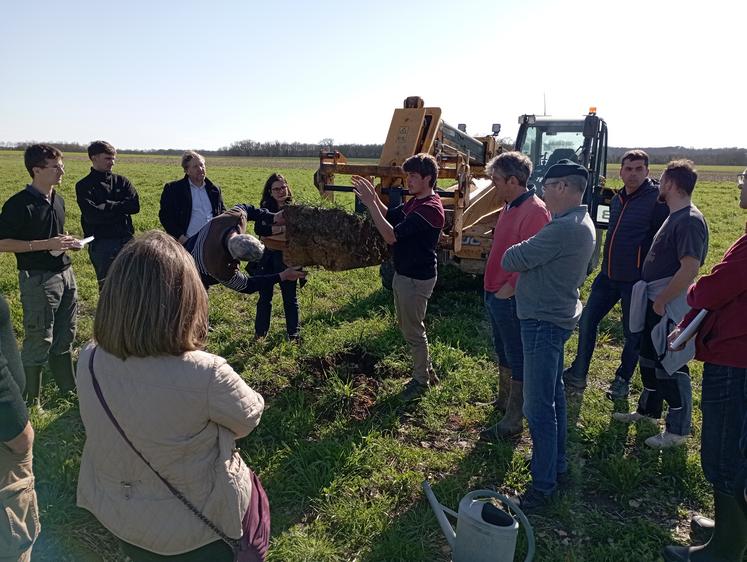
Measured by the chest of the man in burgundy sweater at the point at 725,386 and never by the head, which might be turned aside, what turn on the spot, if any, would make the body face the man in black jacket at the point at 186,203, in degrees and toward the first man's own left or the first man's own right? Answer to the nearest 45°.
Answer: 0° — they already face them

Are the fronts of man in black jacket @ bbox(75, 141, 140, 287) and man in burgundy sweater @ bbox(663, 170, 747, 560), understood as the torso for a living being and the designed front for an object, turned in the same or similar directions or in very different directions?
very different directions

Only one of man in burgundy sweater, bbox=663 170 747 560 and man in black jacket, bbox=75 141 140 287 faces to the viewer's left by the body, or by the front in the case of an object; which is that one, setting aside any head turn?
the man in burgundy sweater

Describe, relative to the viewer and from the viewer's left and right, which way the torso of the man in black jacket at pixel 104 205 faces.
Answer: facing the viewer and to the right of the viewer

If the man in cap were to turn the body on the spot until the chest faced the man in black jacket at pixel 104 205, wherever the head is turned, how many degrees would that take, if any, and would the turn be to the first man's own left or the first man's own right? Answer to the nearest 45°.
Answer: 0° — they already face them

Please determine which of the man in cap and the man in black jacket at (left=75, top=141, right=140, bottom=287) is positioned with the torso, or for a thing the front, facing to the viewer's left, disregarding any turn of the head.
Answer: the man in cap

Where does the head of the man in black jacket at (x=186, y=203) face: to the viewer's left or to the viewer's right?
to the viewer's right

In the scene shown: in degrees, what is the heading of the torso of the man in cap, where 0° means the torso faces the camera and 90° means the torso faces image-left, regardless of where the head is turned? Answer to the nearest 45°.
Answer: approximately 90°
